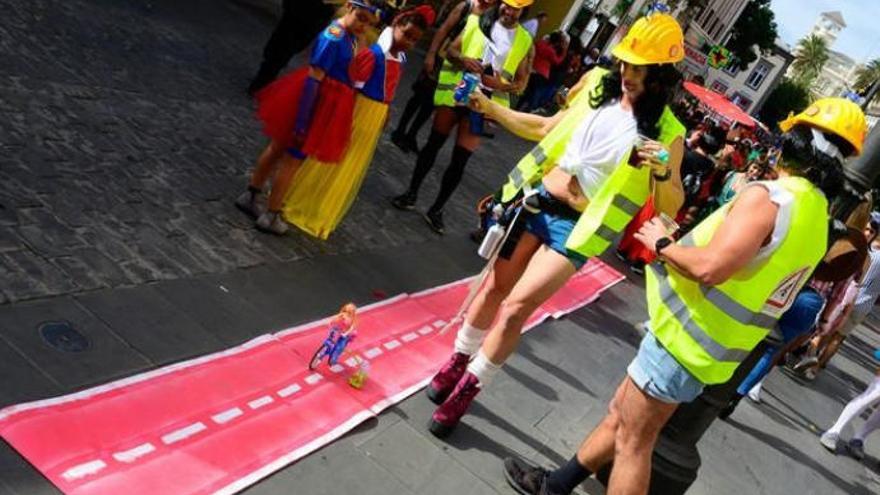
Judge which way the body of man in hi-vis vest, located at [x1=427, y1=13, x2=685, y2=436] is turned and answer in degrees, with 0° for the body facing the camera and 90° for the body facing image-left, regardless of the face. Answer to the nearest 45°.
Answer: approximately 45°

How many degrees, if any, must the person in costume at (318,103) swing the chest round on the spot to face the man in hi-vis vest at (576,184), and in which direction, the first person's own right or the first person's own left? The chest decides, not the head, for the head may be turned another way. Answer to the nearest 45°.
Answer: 0° — they already face them

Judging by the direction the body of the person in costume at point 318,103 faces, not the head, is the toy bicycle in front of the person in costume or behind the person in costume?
in front

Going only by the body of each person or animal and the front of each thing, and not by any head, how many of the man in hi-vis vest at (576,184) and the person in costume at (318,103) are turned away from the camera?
0

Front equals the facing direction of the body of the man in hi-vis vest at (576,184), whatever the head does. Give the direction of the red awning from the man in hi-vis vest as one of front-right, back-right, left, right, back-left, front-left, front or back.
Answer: back-right

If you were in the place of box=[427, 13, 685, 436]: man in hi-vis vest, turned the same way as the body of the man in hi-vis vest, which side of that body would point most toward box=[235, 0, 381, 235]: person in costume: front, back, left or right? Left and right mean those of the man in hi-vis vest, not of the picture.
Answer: right

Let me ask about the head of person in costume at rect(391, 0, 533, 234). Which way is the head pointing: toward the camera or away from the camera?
toward the camera

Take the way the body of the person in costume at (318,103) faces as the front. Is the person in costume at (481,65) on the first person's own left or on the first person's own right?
on the first person's own left

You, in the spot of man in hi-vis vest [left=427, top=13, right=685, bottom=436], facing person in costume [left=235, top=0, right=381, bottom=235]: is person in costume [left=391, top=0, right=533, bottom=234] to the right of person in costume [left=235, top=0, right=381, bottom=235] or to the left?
right

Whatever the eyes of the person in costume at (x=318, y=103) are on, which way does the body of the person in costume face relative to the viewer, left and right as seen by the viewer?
facing the viewer and to the right of the viewer

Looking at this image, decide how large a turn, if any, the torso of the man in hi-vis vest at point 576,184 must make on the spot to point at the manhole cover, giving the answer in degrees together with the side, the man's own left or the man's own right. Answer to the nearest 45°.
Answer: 0° — they already face it
